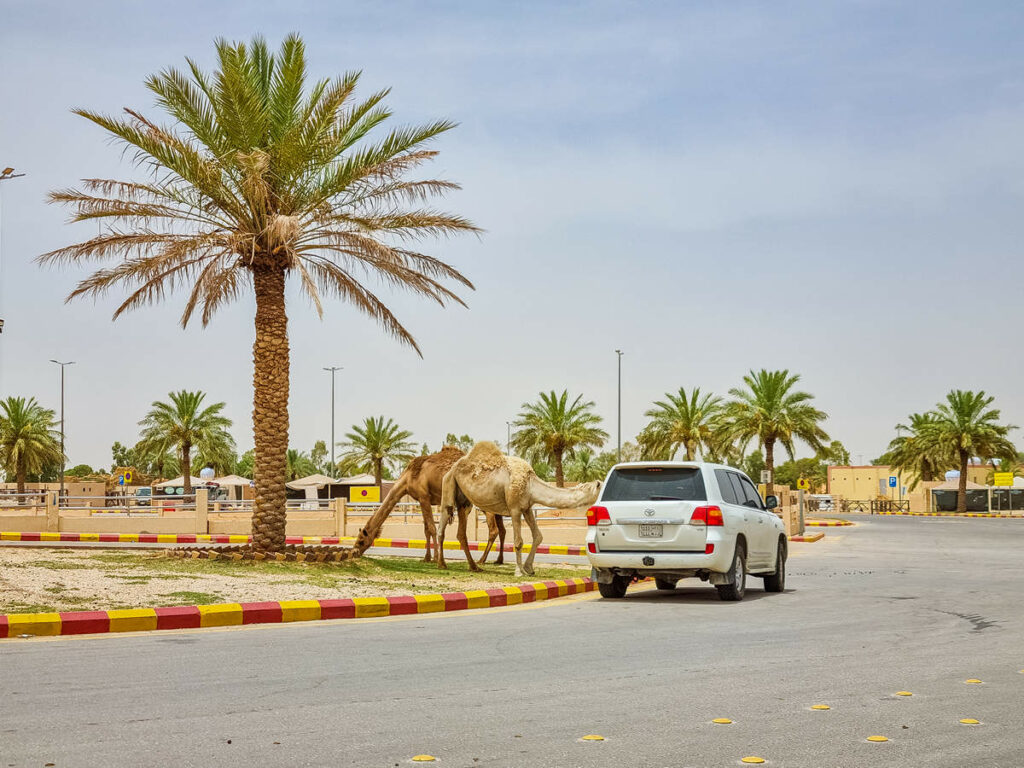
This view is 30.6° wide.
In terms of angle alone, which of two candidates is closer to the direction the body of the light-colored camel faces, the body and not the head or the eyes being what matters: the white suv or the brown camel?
the white suv

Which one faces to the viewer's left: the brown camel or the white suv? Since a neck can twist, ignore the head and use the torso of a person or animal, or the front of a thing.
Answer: the brown camel

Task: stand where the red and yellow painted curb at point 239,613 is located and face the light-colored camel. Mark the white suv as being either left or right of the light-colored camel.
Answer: right

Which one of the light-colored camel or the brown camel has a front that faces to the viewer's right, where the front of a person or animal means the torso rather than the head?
the light-colored camel

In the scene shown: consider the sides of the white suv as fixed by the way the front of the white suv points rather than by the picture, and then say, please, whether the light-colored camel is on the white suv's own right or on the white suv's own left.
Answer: on the white suv's own left

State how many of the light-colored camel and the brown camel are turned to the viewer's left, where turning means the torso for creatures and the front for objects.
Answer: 1

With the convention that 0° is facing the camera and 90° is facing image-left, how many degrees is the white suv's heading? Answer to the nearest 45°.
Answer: approximately 225°

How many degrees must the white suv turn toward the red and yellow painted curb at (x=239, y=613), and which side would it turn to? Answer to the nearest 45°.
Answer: approximately 180°

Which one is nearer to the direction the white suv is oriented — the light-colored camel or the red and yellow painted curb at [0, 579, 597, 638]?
the light-colored camel

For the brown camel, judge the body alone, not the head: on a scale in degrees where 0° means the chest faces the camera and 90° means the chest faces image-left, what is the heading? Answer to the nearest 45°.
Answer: approximately 90°

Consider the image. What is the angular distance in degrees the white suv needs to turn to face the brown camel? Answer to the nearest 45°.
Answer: approximately 90° to its left

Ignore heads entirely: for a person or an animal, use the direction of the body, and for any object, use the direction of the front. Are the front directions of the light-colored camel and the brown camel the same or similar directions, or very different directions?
very different directions

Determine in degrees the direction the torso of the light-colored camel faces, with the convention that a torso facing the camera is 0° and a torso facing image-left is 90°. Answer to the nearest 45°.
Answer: approximately 270°
